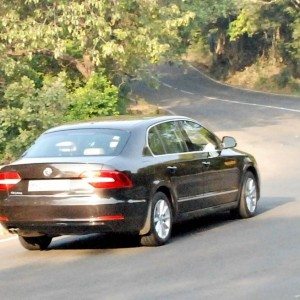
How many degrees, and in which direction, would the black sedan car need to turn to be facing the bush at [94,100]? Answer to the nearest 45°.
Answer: approximately 45° to its left

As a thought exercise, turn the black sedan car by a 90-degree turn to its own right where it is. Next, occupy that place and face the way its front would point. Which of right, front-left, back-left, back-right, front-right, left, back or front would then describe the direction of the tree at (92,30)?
back-left

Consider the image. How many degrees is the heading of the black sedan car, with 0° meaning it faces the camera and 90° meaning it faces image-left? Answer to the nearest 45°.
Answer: approximately 225°
